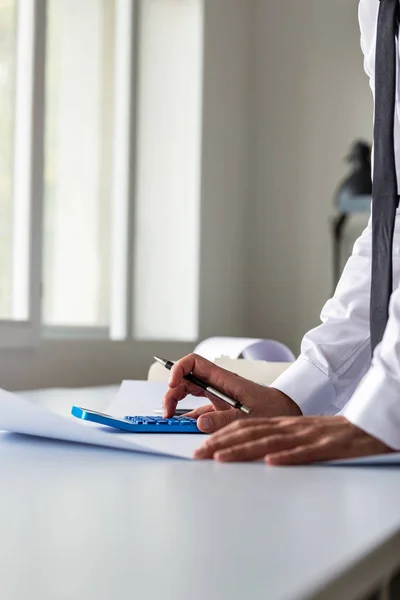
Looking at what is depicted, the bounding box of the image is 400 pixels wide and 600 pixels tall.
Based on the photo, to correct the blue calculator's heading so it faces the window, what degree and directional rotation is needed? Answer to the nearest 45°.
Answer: approximately 90° to its left

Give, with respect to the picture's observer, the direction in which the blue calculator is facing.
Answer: facing to the right of the viewer

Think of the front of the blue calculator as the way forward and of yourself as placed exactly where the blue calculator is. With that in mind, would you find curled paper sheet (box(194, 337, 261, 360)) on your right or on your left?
on your left

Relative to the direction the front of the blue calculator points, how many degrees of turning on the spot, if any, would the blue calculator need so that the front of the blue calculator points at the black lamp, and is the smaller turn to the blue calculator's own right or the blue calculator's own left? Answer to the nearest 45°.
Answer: approximately 90° to the blue calculator's own left
